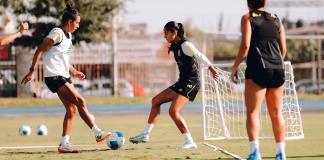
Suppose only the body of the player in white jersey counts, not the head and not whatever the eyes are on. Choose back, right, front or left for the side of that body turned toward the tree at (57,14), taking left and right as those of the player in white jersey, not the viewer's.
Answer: left

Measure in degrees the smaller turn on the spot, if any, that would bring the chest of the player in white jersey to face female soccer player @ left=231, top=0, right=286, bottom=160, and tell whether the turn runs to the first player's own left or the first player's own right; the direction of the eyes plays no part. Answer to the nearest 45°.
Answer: approximately 45° to the first player's own right

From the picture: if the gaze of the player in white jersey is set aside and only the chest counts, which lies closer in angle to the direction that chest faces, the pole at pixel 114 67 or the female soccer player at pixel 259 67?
the female soccer player

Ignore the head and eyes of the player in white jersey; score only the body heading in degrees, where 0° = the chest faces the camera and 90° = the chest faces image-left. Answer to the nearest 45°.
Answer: approximately 270°

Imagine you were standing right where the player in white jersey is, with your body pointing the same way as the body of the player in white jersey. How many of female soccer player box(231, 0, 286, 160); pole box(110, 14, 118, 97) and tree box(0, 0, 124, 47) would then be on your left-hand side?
2

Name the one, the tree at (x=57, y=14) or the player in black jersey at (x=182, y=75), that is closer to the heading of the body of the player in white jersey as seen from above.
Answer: the player in black jersey

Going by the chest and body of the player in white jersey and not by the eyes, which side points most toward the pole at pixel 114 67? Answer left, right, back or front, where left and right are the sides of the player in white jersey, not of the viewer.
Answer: left

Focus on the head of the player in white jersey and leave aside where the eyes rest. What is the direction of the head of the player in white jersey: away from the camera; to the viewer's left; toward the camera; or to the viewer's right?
to the viewer's right

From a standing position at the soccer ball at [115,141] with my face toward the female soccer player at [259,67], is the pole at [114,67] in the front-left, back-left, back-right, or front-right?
back-left

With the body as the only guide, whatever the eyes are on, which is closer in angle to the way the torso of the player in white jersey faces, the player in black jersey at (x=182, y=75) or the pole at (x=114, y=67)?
the player in black jersey

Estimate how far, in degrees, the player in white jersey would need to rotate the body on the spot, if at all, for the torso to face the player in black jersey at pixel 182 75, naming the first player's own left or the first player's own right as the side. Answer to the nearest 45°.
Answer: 0° — they already face them
